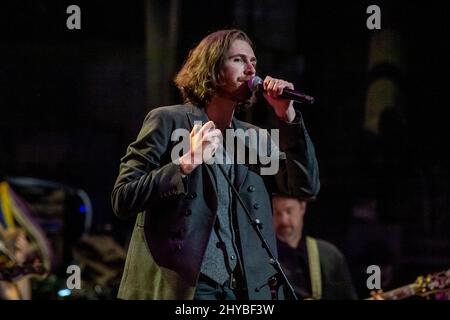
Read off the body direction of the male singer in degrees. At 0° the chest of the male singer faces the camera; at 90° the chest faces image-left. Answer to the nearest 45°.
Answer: approximately 315°

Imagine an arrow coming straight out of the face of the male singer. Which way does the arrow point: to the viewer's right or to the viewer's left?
to the viewer's right
